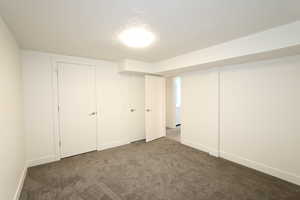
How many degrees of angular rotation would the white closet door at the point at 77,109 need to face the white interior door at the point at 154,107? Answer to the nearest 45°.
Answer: approximately 45° to its left

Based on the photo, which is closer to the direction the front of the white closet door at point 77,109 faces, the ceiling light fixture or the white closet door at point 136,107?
the ceiling light fixture

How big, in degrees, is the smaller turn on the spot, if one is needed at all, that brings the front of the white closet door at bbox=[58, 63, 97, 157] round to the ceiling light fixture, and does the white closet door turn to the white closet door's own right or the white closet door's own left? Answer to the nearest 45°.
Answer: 0° — it already faces it

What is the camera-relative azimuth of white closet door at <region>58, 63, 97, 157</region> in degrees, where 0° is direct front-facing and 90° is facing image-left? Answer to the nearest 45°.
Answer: approximately 315°

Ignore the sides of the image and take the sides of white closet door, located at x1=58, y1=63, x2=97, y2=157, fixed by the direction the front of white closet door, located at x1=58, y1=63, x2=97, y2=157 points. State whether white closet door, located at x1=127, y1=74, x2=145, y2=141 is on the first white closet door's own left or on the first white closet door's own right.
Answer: on the first white closet door's own left
